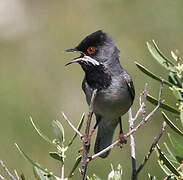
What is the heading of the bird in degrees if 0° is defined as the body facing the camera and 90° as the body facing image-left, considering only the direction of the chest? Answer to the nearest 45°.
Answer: approximately 45°
